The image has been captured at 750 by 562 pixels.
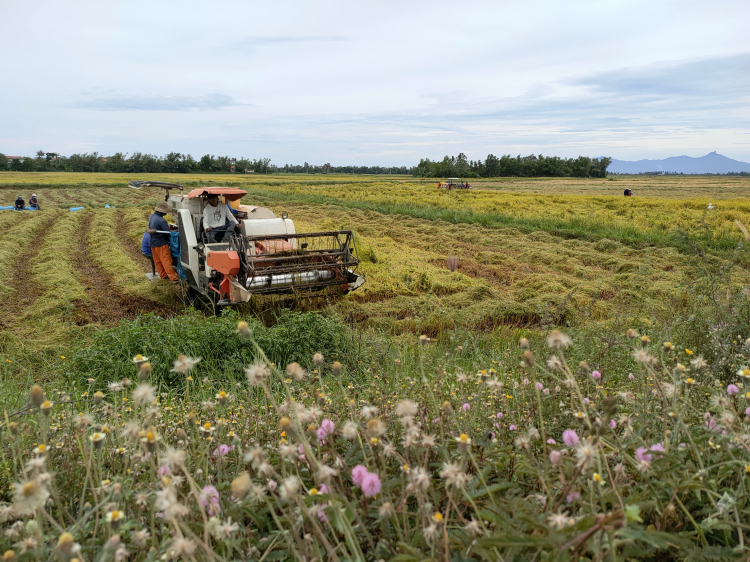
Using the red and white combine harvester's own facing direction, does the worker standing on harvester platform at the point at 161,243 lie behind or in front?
behind

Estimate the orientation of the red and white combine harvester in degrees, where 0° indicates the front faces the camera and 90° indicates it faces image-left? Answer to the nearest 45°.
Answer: approximately 315°
